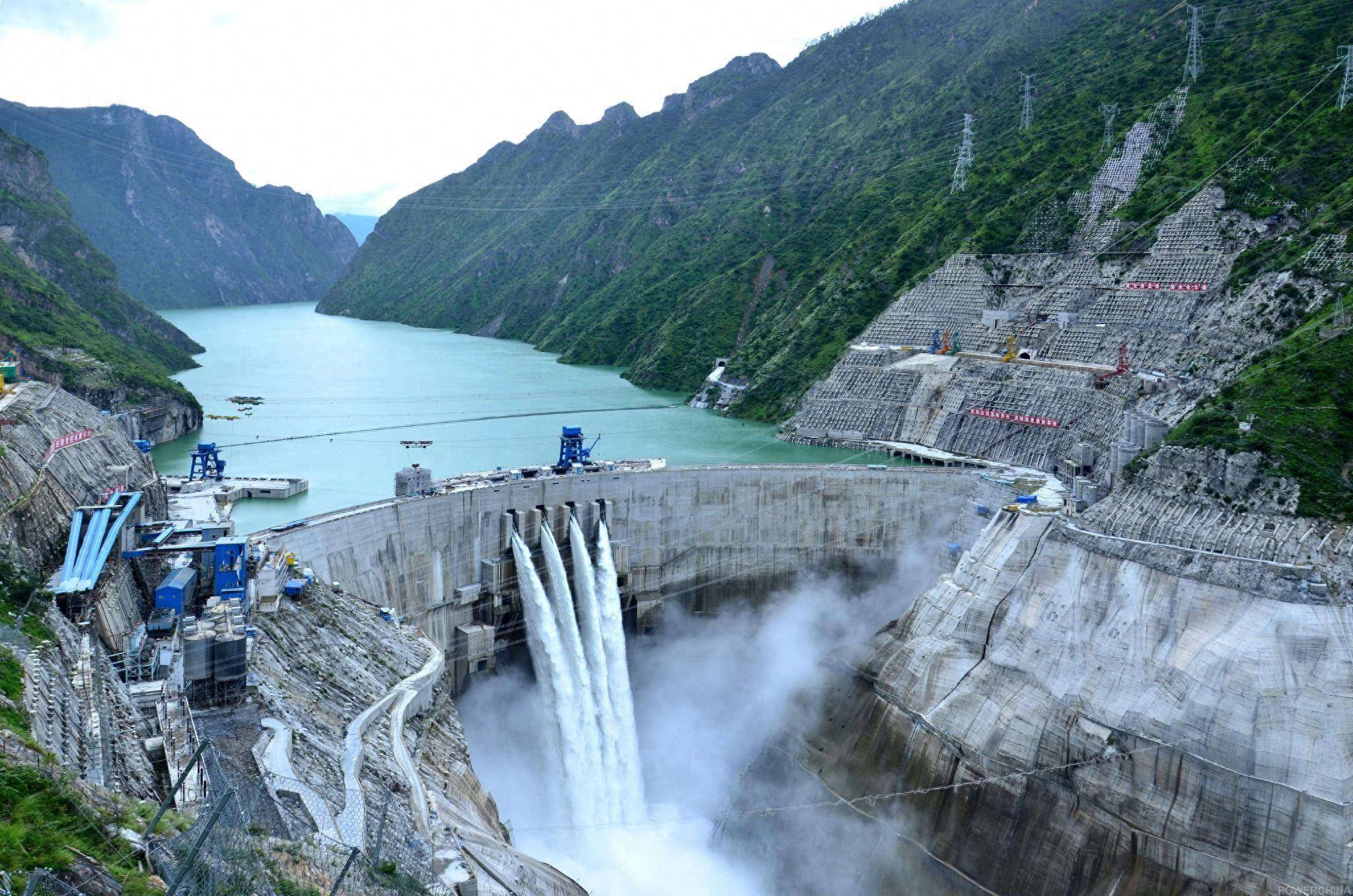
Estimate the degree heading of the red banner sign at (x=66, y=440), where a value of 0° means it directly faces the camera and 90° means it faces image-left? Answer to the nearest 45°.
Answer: approximately 315°
